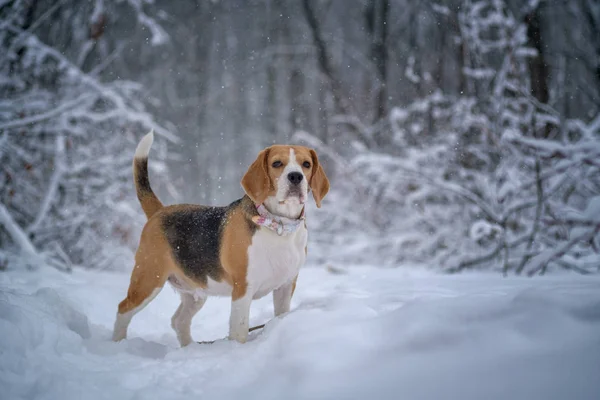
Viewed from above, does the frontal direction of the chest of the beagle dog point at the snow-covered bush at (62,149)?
no

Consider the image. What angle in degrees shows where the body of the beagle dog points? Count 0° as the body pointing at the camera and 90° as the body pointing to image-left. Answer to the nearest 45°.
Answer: approximately 315°

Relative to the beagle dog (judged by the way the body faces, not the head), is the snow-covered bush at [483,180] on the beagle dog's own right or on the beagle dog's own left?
on the beagle dog's own left
